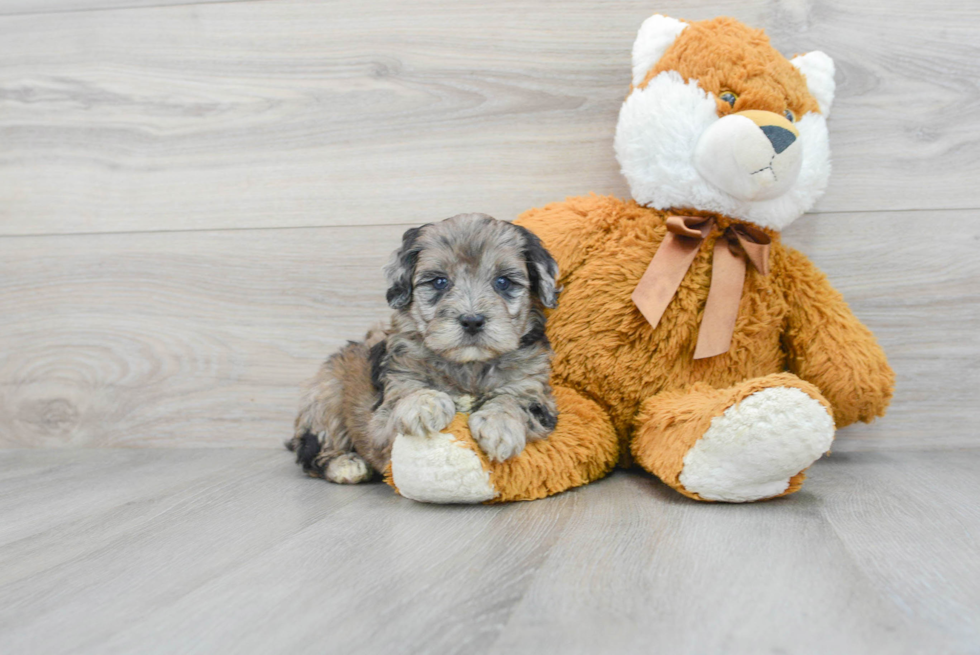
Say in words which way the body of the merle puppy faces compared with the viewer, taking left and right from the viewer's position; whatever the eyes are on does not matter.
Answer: facing the viewer and to the right of the viewer
